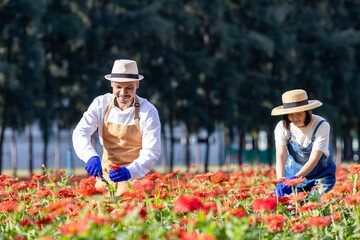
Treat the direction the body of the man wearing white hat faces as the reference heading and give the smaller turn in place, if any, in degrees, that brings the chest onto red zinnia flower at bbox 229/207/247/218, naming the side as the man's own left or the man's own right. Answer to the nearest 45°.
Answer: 0° — they already face it

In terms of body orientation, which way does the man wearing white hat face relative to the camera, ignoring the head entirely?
toward the camera

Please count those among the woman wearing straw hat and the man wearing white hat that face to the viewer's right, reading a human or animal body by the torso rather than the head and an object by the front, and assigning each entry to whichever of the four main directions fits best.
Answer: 0

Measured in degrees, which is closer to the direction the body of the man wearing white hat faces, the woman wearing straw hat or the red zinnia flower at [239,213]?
the red zinnia flower

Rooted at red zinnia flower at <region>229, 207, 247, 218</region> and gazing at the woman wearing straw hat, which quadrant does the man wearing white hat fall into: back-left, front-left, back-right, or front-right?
front-left

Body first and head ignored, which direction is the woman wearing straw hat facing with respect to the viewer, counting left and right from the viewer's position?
facing the viewer and to the left of the viewer

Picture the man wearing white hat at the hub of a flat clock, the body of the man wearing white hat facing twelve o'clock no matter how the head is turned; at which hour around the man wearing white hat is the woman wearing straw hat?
The woman wearing straw hat is roughly at 9 o'clock from the man wearing white hat.
